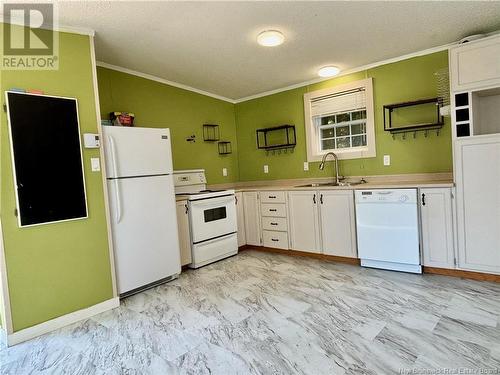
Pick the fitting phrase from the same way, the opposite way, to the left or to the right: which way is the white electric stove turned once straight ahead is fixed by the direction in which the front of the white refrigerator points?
the same way

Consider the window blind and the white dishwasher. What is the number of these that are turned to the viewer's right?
0

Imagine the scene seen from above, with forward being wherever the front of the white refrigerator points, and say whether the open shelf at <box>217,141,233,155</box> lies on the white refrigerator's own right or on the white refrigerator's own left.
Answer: on the white refrigerator's own left

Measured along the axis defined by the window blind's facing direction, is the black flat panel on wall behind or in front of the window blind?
in front

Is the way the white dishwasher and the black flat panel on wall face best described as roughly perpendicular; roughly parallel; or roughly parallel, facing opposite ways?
roughly perpendicular

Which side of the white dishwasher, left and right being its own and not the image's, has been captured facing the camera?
front

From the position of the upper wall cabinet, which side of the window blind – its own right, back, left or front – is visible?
left

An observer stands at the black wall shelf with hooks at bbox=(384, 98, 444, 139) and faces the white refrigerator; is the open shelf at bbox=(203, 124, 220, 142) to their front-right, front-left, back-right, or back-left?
front-right

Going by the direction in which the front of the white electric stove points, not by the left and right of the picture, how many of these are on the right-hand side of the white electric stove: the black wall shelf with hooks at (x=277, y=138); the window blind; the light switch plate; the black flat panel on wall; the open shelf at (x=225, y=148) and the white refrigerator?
3

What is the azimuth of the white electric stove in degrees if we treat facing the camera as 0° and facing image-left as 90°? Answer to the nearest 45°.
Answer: approximately 315°

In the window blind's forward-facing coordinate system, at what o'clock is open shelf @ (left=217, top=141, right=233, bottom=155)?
The open shelf is roughly at 2 o'clock from the window blind.

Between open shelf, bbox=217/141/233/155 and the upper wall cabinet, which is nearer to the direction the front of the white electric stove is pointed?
the upper wall cabinet

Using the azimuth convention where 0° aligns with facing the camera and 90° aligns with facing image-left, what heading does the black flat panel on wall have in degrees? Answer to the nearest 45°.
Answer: approximately 315°

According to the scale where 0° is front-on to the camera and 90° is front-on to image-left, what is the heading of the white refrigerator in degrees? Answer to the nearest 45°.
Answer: approximately 315°

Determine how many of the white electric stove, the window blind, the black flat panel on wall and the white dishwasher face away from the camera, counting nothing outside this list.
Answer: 0
